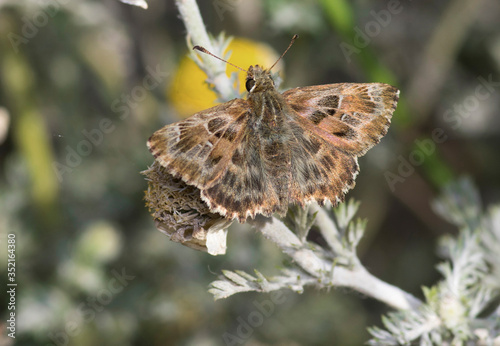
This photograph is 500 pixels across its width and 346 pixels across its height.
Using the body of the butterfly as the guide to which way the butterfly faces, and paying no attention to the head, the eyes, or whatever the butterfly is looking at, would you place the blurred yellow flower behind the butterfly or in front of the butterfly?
in front

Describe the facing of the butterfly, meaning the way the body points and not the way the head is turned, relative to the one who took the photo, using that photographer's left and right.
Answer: facing away from the viewer
